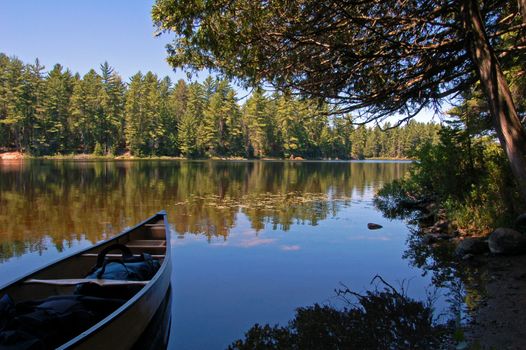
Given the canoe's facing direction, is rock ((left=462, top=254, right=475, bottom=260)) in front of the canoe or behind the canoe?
in front

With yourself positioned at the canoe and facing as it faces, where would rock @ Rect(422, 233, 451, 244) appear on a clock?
The rock is roughly at 1 o'clock from the canoe.

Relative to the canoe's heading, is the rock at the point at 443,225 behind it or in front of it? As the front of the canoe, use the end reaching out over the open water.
in front

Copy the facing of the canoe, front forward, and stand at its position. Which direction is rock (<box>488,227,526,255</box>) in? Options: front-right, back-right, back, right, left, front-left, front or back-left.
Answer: front-right

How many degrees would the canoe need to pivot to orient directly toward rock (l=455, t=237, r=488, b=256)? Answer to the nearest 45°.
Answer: approximately 45° to its right

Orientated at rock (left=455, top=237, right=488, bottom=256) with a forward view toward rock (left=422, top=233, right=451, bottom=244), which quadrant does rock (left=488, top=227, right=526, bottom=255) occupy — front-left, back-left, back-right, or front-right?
back-right

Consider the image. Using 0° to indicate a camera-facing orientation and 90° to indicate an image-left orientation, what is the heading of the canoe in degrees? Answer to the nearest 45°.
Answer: approximately 225°
